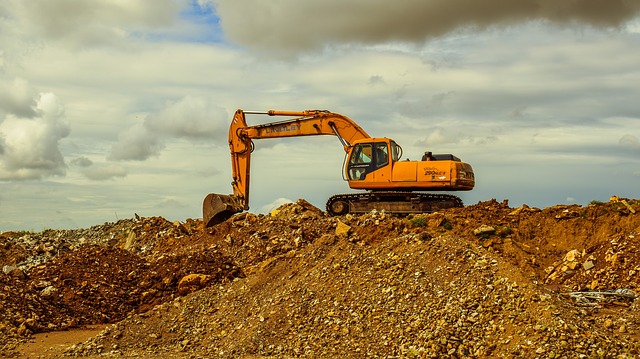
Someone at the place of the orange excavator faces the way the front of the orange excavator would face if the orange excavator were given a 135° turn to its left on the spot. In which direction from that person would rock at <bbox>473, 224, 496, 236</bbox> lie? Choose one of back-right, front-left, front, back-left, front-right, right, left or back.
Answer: front

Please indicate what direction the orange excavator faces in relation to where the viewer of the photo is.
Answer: facing to the left of the viewer

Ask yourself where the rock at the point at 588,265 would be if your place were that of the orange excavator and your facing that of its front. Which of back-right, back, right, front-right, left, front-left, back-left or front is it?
back-left

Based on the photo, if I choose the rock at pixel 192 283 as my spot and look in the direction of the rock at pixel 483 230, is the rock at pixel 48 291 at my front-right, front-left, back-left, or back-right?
back-left

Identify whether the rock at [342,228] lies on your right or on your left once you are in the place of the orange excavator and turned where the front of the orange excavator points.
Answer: on your left

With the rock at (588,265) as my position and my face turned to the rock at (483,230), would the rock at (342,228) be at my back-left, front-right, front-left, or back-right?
front-left

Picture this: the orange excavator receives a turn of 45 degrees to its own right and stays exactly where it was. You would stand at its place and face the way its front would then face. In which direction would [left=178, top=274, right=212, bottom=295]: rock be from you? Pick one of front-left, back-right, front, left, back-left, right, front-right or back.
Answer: left

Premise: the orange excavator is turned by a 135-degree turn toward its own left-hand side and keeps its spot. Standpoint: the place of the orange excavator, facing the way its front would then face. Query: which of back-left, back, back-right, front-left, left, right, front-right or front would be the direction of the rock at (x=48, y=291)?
right

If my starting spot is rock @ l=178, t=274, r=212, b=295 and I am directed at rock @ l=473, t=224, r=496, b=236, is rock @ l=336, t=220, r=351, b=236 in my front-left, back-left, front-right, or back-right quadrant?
front-left

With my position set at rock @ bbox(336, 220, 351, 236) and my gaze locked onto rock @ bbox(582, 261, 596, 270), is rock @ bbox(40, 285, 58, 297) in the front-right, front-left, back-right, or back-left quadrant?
back-right
